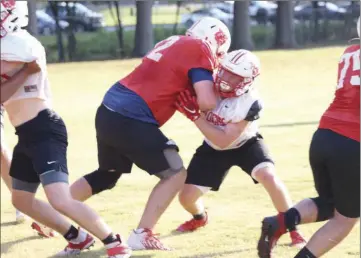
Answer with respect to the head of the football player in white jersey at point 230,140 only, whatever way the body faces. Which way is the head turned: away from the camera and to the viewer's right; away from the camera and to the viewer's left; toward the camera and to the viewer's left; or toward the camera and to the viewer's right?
toward the camera and to the viewer's left

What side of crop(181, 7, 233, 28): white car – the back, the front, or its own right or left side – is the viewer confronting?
left

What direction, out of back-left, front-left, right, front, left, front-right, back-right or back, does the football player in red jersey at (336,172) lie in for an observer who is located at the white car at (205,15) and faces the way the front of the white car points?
left

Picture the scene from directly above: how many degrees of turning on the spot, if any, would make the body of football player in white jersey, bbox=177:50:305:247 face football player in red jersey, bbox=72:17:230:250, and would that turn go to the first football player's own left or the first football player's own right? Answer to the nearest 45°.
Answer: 0° — they already face them

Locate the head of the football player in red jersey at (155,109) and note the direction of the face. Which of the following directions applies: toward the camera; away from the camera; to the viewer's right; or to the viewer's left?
to the viewer's right

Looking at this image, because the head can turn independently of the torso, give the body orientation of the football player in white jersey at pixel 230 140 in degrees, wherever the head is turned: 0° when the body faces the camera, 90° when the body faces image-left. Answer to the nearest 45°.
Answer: approximately 45°
